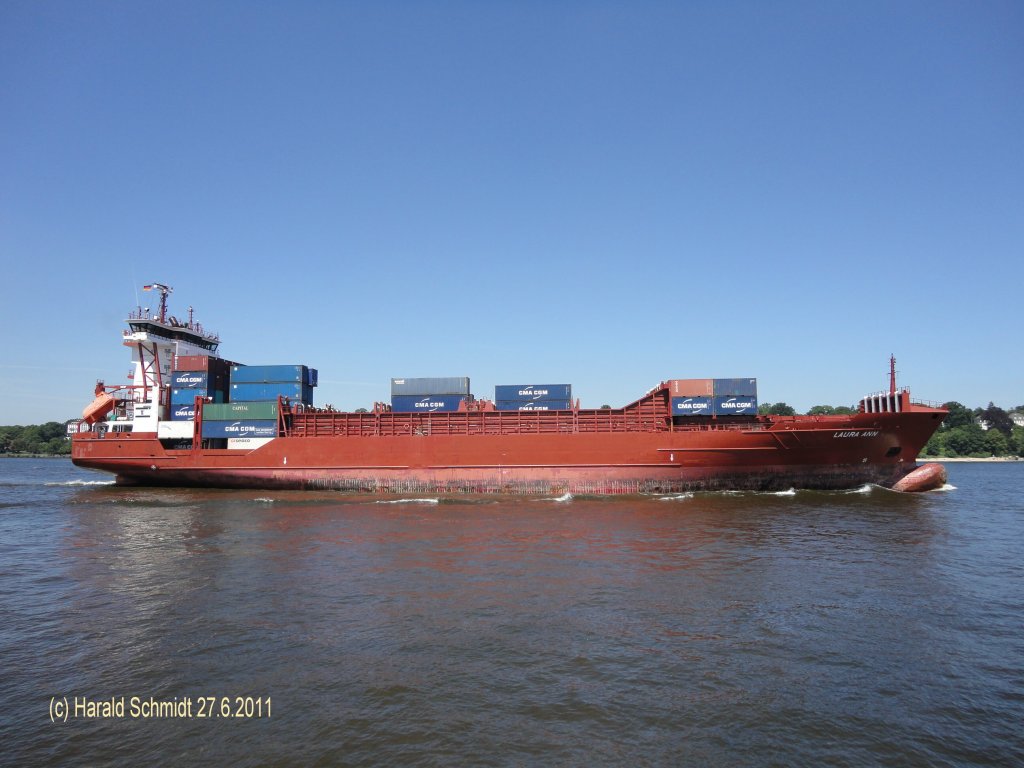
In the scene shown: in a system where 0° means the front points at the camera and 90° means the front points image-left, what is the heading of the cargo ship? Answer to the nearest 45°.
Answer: approximately 270°

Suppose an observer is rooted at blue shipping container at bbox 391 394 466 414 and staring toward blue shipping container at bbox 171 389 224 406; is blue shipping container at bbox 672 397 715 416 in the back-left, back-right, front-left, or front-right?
back-left
